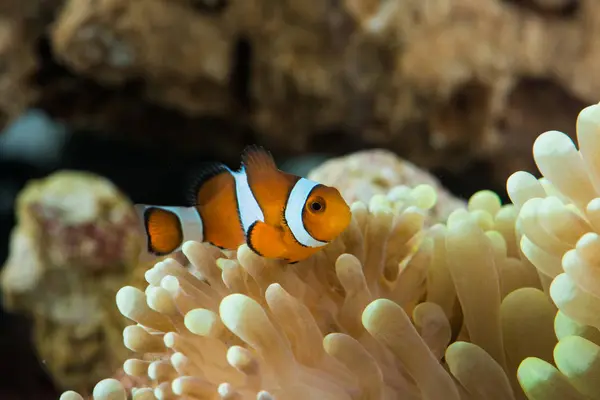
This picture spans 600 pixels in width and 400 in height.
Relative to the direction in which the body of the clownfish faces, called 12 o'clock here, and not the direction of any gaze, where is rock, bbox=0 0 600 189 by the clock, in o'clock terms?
The rock is roughly at 9 o'clock from the clownfish.

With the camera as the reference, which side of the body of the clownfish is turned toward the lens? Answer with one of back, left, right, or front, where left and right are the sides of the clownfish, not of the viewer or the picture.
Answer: right

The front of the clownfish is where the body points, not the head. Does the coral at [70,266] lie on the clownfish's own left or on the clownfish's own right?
on the clownfish's own left

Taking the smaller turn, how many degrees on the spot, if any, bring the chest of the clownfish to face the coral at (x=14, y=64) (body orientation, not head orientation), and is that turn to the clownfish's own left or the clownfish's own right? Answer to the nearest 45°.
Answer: approximately 135° to the clownfish's own left

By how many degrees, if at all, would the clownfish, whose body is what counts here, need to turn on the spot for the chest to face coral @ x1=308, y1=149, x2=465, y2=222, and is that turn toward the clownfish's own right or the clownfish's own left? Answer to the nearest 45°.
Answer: approximately 90° to the clownfish's own left
